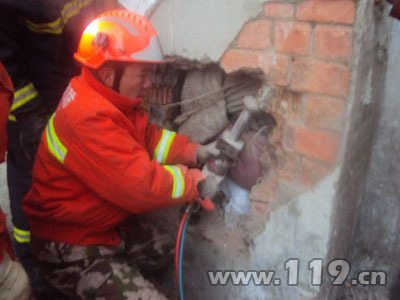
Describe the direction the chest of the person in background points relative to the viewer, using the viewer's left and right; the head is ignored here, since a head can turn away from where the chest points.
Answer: facing to the right of the viewer

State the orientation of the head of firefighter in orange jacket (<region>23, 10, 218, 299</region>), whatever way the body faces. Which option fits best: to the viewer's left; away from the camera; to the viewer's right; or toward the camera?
to the viewer's right

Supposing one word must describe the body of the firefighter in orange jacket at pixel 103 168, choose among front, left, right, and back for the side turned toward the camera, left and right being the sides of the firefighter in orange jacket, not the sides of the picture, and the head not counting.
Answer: right
